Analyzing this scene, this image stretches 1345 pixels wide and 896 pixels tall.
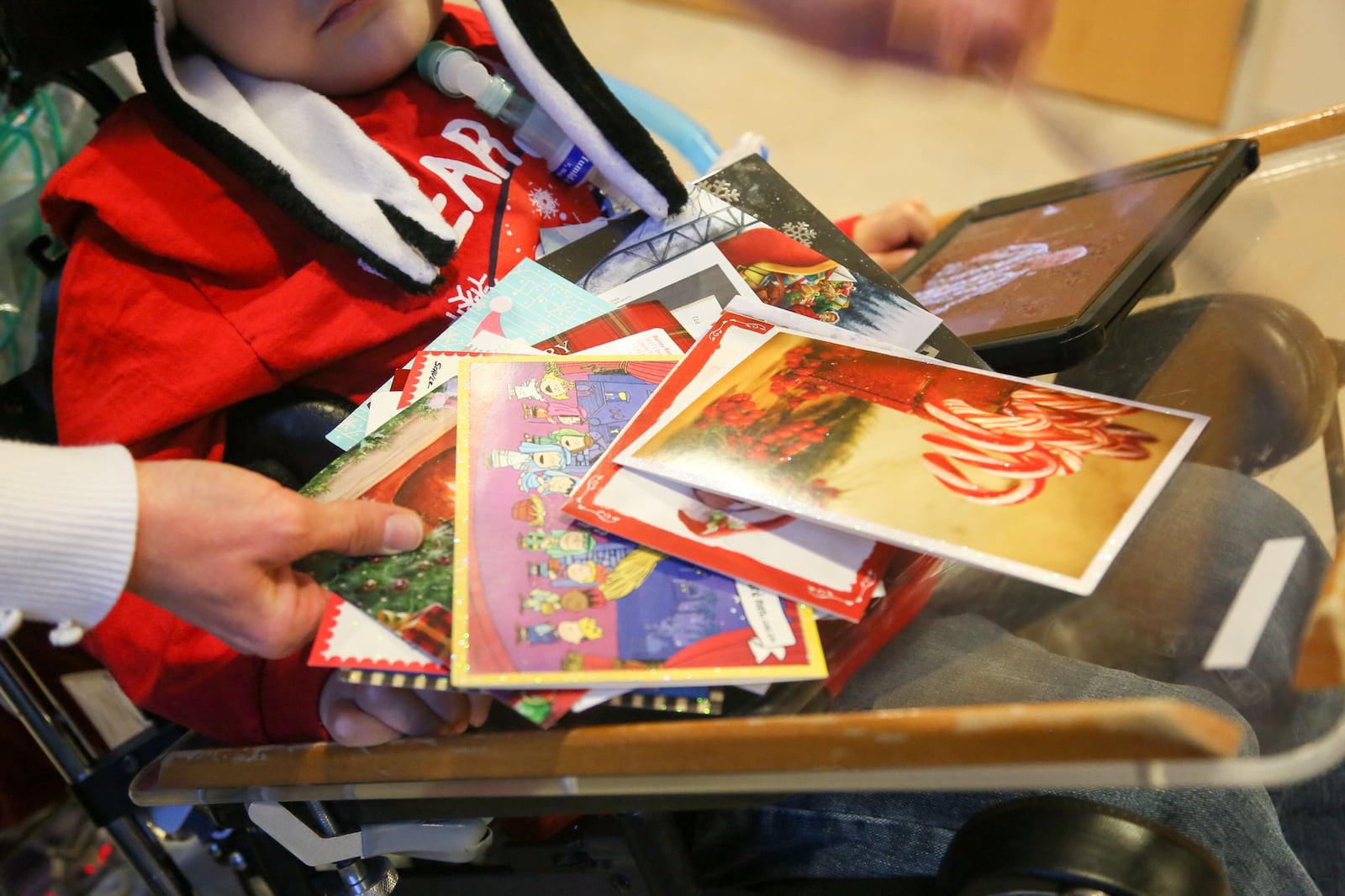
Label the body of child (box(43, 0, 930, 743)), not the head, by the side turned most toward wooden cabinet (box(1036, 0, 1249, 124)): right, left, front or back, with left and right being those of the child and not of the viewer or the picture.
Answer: left

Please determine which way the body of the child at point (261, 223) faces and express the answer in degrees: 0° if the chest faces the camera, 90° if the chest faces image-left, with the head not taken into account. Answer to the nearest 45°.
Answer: approximately 315°
